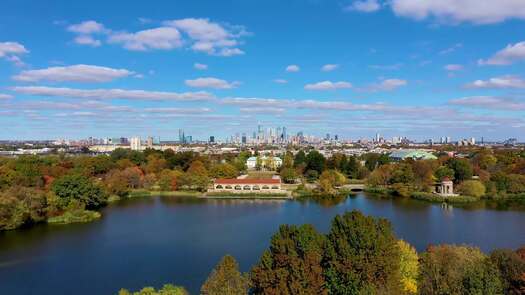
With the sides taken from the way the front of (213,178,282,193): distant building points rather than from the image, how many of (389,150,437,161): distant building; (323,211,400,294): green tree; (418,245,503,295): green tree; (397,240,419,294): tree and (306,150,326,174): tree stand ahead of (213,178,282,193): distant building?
3

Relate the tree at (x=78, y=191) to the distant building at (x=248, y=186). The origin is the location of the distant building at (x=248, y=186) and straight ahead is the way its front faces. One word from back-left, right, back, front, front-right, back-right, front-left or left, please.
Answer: front-right

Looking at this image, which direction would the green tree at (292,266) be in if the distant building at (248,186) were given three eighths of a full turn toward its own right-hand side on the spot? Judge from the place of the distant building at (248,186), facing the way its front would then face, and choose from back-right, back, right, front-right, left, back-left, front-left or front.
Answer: back-left

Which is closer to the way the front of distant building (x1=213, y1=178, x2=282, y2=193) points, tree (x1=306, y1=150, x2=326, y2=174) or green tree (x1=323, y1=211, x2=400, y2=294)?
the green tree

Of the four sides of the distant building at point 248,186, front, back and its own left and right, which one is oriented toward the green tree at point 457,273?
front

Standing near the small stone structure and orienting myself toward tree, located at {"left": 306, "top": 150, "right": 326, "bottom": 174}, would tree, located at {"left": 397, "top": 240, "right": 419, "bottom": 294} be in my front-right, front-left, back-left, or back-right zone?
back-left

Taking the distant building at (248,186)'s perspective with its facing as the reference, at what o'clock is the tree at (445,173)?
The tree is roughly at 9 o'clock from the distant building.

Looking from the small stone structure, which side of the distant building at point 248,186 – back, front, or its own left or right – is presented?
left

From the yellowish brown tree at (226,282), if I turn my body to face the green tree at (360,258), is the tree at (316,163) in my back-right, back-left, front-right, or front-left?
front-left

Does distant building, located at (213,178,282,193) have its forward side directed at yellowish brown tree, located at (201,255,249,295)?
yes

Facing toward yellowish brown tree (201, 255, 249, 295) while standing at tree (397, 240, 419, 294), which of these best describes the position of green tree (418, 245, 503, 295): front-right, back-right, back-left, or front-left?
back-left

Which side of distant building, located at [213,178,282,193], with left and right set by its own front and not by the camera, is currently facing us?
front

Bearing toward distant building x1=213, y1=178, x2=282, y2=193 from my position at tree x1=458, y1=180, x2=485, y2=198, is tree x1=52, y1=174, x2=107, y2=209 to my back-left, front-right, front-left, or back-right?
front-left

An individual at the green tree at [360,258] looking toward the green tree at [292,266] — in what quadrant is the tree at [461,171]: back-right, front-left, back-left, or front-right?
back-right

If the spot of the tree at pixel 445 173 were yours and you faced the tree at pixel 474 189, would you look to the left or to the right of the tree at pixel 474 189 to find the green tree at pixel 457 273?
right

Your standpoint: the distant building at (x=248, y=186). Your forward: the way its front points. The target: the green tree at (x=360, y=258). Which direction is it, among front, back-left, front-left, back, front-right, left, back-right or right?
front

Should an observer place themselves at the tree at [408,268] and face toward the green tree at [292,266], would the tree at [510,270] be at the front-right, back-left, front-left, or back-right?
back-left
